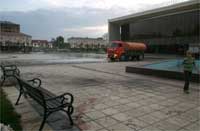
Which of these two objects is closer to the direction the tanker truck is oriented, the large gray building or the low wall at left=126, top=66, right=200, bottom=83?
the low wall

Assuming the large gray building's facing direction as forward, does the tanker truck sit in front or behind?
in front

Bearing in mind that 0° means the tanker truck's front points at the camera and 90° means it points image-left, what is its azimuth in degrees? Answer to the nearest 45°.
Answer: approximately 45°

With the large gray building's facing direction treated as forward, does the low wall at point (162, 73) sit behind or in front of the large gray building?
in front
